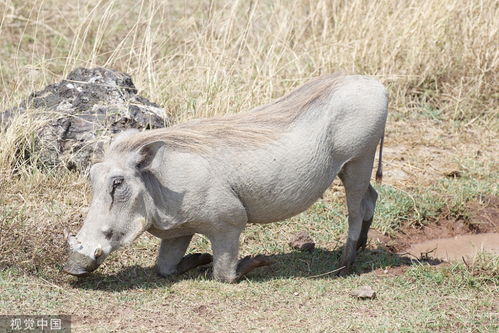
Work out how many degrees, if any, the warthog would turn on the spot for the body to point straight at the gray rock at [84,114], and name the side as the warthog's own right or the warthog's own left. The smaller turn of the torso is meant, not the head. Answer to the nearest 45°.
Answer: approximately 45° to the warthog's own right

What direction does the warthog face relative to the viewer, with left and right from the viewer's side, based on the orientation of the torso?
facing to the left of the viewer
